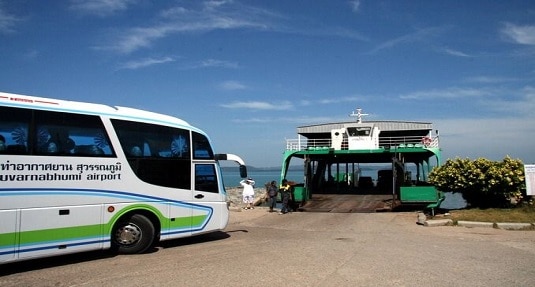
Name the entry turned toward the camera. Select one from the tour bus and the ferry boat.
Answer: the ferry boat

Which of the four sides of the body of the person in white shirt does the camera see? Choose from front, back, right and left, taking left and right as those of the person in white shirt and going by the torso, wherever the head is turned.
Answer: front

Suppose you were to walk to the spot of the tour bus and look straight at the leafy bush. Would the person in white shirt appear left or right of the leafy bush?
left

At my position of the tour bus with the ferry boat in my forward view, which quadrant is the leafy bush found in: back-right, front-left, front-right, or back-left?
front-right

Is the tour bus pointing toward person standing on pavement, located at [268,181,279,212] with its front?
yes

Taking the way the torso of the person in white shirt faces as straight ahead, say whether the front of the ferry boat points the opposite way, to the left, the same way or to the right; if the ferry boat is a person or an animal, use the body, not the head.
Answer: the same way

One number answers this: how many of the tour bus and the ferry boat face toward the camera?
1

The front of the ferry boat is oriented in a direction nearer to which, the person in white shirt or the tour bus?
the tour bus

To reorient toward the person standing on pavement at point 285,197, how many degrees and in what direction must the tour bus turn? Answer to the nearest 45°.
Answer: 0° — it already faces them

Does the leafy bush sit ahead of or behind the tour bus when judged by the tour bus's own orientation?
ahead

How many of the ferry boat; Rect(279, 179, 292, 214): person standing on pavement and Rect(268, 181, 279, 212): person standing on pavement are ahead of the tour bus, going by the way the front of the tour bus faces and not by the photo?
3

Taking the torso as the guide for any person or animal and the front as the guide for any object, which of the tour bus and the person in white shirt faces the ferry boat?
the tour bus

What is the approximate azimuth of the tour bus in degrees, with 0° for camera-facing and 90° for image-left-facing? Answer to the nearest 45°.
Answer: approximately 225°

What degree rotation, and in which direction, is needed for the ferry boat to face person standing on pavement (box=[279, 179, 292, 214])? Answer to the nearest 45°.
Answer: approximately 45° to its right

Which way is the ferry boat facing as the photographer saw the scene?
facing the viewer

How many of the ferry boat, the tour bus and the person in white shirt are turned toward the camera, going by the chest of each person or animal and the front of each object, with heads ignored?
2

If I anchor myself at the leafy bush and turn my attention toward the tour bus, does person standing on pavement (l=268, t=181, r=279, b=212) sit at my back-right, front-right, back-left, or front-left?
front-right

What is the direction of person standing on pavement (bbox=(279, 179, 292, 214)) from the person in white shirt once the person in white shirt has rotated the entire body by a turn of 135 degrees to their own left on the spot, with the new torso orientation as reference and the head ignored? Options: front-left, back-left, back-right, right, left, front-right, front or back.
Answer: right
